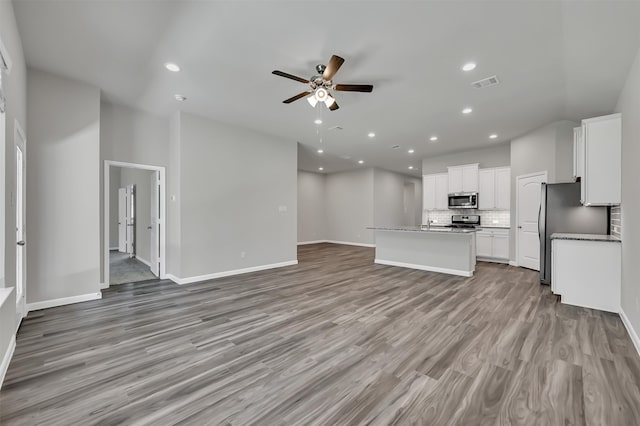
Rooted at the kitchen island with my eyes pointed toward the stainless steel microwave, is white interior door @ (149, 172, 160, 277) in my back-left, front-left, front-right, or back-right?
back-left

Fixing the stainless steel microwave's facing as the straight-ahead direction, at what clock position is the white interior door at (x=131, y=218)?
The white interior door is roughly at 2 o'clock from the stainless steel microwave.

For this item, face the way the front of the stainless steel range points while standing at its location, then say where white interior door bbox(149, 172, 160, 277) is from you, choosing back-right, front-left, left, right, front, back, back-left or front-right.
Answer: front-right

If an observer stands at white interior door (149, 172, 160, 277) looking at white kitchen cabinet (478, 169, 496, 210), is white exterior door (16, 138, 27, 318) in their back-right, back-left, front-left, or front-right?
back-right

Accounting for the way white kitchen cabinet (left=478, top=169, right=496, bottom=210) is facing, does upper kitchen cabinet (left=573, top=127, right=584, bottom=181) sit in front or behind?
in front

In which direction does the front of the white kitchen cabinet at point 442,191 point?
toward the camera

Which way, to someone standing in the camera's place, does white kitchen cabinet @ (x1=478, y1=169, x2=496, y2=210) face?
facing the viewer

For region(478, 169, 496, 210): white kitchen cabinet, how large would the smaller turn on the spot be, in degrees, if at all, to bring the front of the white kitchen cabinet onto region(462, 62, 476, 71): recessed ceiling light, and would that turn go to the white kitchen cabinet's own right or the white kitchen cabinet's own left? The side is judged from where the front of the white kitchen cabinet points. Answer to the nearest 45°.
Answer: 0° — it already faces it

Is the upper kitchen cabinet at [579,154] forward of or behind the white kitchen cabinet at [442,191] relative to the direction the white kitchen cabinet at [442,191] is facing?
forward
